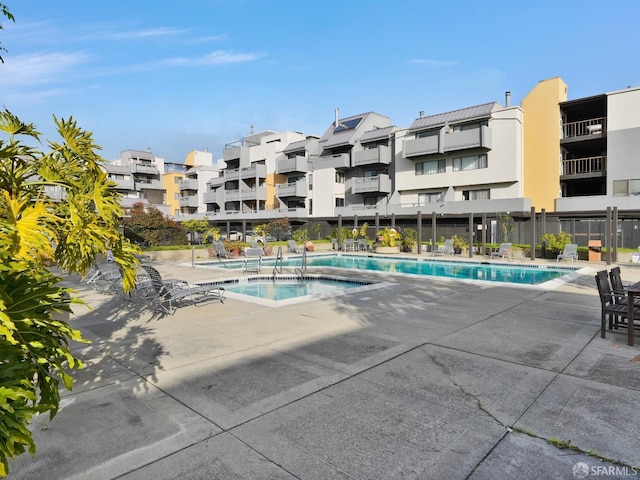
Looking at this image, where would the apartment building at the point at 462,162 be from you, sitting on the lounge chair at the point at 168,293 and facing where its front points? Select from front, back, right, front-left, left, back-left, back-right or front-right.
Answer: front-left

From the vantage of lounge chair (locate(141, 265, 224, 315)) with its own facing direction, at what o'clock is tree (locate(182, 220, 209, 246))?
The tree is roughly at 9 o'clock from the lounge chair.

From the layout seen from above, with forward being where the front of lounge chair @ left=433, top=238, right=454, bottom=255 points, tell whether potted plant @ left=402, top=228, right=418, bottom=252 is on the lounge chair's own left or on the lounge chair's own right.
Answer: on the lounge chair's own right

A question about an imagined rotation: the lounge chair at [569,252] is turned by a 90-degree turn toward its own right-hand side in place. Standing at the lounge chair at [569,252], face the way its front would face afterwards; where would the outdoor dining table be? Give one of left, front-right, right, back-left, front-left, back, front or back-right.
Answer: back-left

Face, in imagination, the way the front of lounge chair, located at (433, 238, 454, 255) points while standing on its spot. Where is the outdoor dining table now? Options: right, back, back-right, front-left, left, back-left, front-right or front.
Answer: front-left

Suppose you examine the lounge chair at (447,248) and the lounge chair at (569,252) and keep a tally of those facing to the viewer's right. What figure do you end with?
0

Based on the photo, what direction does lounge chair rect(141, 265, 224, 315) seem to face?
to the viewer's right

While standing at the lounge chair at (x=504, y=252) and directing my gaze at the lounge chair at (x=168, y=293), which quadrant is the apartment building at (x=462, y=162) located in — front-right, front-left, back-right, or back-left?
back-right

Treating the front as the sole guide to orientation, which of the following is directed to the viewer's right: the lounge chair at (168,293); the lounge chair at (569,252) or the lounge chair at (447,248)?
the lounge chair at (168,293)

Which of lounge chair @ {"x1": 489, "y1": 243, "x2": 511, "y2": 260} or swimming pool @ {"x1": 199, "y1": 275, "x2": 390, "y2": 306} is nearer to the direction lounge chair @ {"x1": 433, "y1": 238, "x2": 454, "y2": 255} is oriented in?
the swimming pool

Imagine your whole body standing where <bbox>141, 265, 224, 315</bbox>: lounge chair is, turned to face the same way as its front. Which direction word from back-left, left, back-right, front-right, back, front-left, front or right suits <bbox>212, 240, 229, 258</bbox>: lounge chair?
left

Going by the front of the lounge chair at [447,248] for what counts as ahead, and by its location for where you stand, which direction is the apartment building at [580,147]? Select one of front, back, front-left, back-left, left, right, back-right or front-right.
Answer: back

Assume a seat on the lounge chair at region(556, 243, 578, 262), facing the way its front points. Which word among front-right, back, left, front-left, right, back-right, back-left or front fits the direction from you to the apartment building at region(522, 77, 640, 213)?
back-right

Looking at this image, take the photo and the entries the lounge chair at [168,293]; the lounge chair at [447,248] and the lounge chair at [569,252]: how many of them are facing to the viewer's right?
1

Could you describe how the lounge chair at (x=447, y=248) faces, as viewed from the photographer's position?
facing the viewer and to the left of the viewer

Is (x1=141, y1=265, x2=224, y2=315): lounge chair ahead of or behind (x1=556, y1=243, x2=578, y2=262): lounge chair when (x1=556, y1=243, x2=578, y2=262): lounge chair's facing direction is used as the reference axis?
ahead
